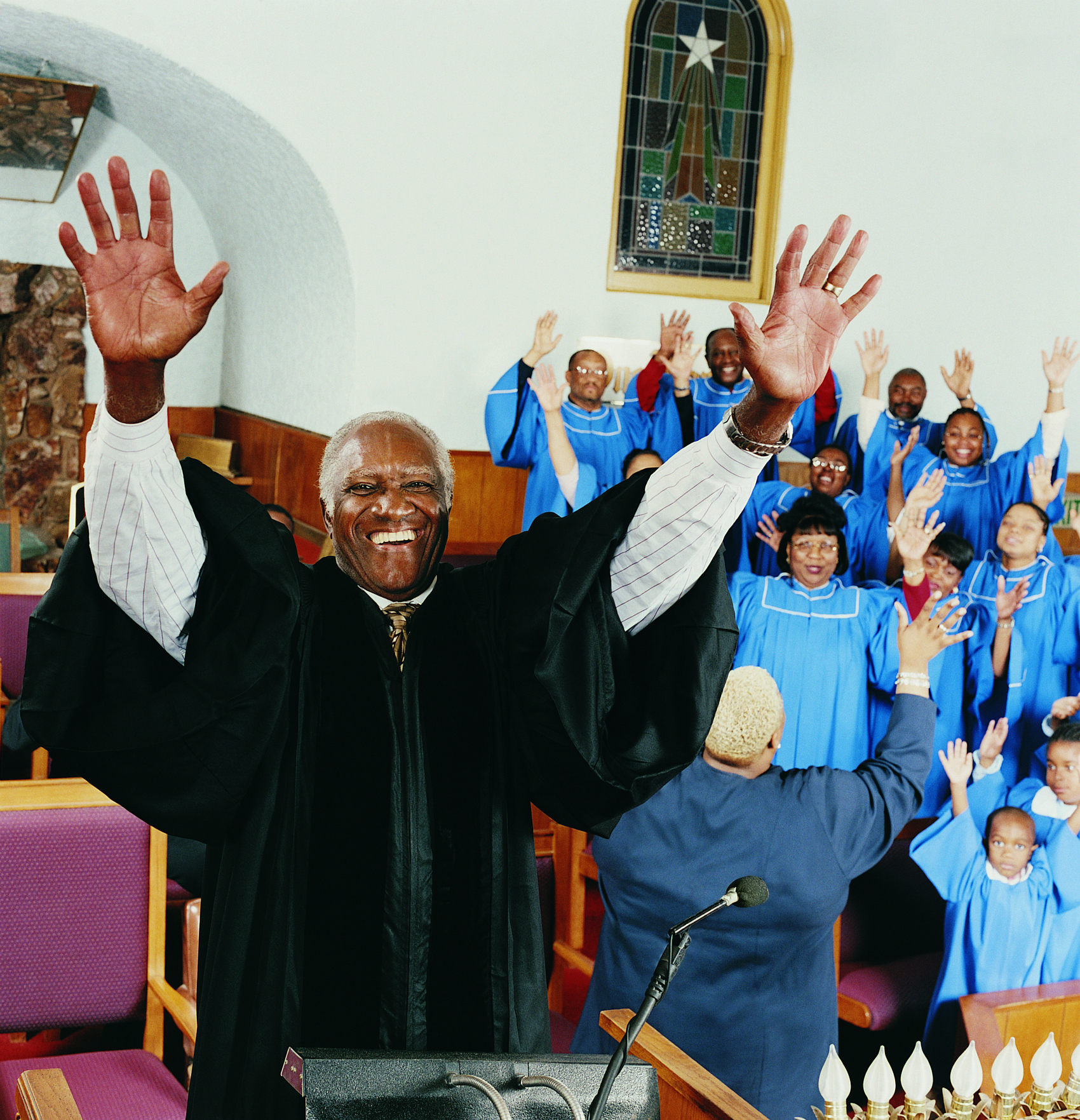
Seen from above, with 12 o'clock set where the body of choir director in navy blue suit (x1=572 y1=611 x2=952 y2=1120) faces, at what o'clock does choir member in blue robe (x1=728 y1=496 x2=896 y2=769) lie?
choir member in blue robe (x1=728 y1=496 x2=896 y2=769) is roughly at 12 o'clock from choir director in navy blue suit (x1=572 y1=611 x2=952 y2=1120).

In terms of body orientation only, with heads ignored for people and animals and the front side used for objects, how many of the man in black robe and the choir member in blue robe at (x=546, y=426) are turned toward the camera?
2

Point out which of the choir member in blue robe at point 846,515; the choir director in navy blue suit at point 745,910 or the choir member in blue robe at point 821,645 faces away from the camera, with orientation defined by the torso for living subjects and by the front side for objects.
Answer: the choir director in navy blue suit at point 745,910

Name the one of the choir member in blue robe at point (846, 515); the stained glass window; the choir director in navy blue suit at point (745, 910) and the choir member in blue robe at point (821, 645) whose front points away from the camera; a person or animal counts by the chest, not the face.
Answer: the choir director in navy blue suit at point (745, 910)

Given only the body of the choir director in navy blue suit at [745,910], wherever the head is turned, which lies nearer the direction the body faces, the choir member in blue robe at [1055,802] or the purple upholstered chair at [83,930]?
the choir member in blue robe

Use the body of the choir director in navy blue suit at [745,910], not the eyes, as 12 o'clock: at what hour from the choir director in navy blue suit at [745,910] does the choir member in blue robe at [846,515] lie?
the choir member in blue robe at [846,515] is roughly at 12 o'clock from the choir director in navy blue suit at [745,910].

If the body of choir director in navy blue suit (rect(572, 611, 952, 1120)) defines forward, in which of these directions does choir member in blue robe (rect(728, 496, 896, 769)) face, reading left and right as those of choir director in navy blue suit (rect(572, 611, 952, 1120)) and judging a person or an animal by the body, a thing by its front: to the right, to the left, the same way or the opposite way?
the opposite way

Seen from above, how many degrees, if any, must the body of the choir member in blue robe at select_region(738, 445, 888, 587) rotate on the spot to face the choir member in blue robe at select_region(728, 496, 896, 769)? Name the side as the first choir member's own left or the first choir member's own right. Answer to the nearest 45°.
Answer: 0° — they already face them

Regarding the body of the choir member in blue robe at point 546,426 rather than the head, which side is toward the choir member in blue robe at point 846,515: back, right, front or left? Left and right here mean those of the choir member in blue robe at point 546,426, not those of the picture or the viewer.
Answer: left

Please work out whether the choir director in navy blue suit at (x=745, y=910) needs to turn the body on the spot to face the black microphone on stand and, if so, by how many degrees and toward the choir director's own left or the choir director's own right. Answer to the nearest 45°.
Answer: approximately 180°

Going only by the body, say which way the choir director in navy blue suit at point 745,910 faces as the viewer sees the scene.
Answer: away from the camera
